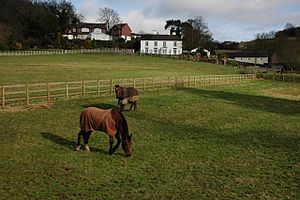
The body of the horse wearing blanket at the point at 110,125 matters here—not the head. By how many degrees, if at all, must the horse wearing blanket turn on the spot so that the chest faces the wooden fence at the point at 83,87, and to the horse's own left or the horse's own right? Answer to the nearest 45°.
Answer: approximately 90° to the horse's own left

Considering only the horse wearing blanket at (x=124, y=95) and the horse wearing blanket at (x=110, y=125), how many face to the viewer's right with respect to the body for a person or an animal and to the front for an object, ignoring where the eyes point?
1

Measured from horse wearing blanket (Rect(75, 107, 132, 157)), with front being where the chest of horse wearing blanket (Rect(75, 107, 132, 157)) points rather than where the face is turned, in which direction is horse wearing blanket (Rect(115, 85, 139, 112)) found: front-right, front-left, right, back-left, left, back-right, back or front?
left

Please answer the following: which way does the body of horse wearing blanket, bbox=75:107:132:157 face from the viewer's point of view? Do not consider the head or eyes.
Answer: to the viewer's right

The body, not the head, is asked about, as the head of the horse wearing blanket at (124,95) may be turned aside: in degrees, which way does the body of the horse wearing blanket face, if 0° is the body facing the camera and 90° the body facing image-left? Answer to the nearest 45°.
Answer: approximately 45°

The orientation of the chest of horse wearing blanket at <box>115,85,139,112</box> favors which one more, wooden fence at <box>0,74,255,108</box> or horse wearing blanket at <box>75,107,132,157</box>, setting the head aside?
the horse wearing blanket
